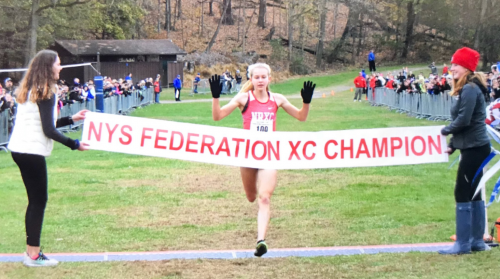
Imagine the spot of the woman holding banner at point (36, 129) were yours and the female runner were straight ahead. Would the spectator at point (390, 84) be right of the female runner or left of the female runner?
left

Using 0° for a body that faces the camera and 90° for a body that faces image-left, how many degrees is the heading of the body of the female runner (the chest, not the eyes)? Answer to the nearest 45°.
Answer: approximately 0°

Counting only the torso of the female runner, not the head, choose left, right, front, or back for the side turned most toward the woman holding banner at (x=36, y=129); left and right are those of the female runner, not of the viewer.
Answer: right

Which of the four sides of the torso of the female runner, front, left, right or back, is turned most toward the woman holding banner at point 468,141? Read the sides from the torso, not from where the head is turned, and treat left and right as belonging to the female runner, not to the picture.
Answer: left

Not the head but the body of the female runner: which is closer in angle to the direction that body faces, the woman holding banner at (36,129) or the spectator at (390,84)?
the woman holding banner

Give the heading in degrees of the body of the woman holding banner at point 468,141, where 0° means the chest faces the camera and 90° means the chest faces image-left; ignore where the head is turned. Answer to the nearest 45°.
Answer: approximately 90°

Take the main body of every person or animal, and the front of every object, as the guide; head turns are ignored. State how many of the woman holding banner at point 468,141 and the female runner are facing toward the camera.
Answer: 1

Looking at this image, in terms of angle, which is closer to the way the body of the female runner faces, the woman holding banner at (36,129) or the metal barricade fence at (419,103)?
the woman holding banner

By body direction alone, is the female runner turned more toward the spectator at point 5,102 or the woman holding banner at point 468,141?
the woman holding banner

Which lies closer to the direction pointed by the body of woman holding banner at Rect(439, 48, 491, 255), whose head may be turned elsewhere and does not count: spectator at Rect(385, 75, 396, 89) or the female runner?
the female runner

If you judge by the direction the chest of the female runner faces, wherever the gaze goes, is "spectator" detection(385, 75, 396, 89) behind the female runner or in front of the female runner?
behind

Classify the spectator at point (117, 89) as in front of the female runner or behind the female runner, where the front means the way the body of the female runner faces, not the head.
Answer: behind

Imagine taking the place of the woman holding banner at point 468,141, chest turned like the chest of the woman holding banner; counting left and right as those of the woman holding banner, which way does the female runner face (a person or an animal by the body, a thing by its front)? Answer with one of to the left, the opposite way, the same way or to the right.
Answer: to the left

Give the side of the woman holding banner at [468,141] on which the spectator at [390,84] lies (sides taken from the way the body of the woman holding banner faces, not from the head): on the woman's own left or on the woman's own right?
on the woman's own right
